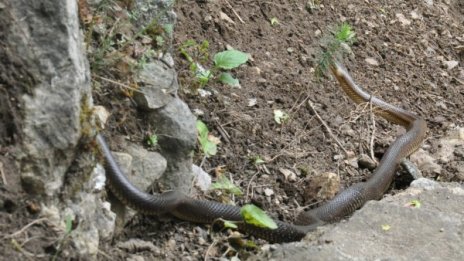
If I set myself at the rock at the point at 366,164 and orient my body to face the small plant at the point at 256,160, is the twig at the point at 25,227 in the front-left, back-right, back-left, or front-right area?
front-left

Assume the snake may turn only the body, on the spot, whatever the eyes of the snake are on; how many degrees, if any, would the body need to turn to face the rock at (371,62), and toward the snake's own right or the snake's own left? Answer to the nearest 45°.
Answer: approximately 45° to the snake's own right

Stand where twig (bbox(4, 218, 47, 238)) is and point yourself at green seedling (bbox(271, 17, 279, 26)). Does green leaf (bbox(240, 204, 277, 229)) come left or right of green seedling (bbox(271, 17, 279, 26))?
right

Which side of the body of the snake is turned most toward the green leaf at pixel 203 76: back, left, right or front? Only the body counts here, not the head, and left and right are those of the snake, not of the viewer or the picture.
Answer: front

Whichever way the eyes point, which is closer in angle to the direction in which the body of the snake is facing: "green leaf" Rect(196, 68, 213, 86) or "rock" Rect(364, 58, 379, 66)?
the green leaf

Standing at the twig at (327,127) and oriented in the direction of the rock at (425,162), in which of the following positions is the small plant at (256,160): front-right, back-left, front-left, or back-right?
back-right

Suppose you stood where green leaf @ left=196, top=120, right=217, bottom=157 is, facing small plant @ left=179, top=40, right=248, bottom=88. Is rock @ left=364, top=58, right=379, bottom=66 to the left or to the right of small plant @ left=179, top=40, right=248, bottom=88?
right

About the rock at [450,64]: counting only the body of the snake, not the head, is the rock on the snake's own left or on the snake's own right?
on the snake's own right

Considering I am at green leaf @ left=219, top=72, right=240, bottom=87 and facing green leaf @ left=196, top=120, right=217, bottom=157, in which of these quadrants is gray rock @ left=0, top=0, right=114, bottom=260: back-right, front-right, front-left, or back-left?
front-right

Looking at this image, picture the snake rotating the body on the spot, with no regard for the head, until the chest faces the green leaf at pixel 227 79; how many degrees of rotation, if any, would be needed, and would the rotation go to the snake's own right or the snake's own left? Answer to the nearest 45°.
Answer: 0° — it already faces it

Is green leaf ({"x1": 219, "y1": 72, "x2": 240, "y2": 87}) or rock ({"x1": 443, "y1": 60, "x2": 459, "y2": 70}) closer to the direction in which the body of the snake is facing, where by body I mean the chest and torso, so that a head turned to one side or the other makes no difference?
the green leaf

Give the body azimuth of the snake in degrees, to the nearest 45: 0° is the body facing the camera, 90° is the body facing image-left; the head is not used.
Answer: approximately 135°

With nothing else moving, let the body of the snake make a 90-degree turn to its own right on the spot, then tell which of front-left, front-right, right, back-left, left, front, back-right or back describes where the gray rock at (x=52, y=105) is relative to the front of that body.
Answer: back

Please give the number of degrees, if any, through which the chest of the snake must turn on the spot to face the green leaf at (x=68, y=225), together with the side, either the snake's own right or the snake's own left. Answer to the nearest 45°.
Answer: approximately 90° to the snake's own left
